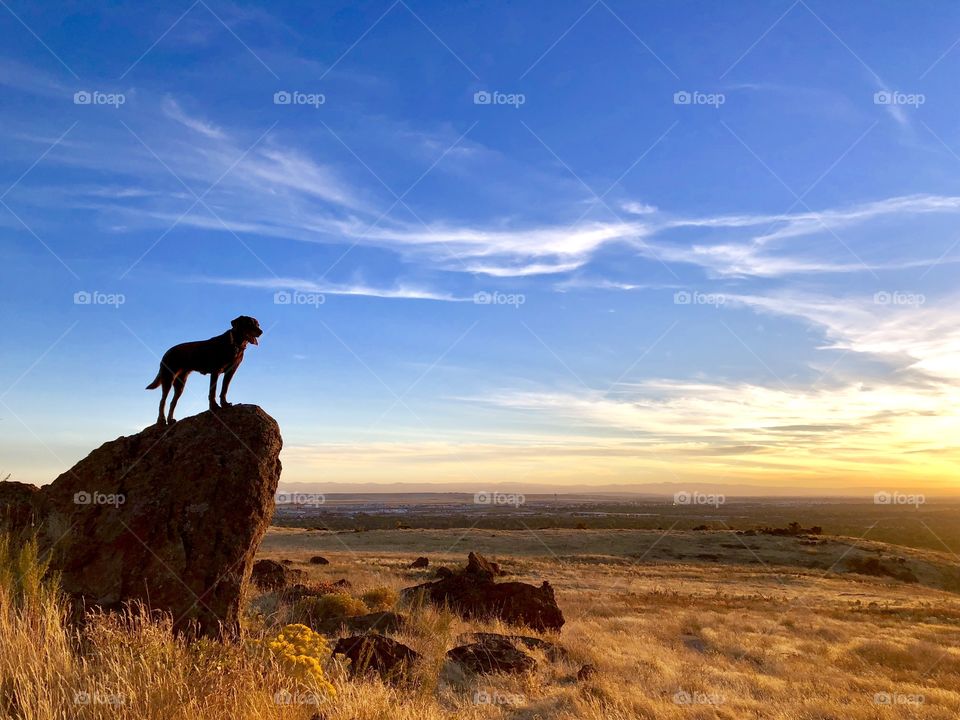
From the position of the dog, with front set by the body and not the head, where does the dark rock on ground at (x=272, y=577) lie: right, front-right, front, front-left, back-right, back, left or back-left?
left

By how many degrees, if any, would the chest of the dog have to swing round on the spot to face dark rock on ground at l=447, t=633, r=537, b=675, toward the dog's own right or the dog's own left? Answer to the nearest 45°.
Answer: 0° — it already faces it

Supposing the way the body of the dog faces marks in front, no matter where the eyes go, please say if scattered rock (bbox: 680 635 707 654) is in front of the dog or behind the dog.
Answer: in front

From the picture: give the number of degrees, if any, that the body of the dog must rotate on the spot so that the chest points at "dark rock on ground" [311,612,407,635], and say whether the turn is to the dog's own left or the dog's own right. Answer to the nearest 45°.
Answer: approximately 45° to the dog's own left

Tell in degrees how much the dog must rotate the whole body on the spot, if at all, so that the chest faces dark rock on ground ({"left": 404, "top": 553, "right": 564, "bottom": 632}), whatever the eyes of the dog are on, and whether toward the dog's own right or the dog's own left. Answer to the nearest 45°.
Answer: approximately 45° to the dog's own left

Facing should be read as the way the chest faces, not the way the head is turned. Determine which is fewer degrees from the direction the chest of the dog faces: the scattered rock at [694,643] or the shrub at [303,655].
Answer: the scattered rock

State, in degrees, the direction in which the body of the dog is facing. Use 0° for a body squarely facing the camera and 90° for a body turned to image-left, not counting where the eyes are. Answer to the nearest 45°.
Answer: approximately 270°

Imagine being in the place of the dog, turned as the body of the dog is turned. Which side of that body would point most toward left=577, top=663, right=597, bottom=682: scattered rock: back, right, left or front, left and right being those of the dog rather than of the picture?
front
